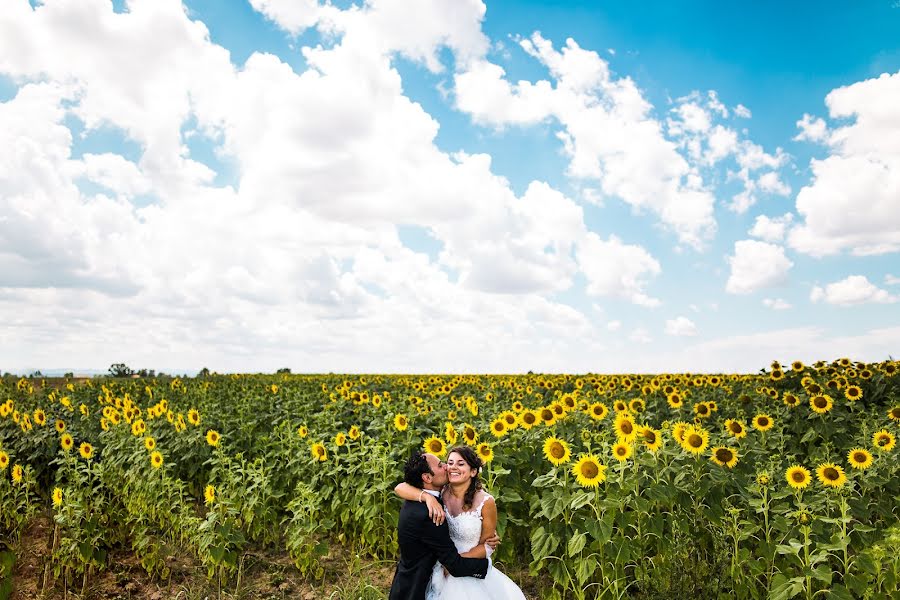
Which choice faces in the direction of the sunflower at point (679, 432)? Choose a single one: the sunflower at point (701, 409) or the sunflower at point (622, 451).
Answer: the sunflower at point (701, 409)

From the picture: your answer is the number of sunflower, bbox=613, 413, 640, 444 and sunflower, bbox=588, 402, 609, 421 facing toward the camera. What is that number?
2

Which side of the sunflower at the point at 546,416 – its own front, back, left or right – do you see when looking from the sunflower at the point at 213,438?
right

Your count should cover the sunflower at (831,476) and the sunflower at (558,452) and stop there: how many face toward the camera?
2

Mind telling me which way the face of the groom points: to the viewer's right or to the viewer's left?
to the viewer's right

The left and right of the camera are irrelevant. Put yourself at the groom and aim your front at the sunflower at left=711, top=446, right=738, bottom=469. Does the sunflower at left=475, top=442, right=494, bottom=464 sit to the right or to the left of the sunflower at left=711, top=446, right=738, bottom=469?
left

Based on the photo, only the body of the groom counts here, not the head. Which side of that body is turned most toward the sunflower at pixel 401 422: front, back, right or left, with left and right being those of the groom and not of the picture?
left

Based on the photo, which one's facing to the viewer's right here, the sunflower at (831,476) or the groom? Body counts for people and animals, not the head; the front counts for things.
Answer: the groom

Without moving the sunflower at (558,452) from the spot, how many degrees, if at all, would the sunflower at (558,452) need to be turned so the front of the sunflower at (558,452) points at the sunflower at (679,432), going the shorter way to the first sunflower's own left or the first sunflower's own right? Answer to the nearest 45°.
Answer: approximately 135° to the first sunflower's own left

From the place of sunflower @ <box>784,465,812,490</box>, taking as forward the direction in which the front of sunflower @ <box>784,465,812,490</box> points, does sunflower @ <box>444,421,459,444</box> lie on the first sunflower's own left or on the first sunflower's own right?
on the first sunflower's own right

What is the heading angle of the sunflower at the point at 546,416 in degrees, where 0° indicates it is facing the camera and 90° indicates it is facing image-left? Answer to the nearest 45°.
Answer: approximately 0°
